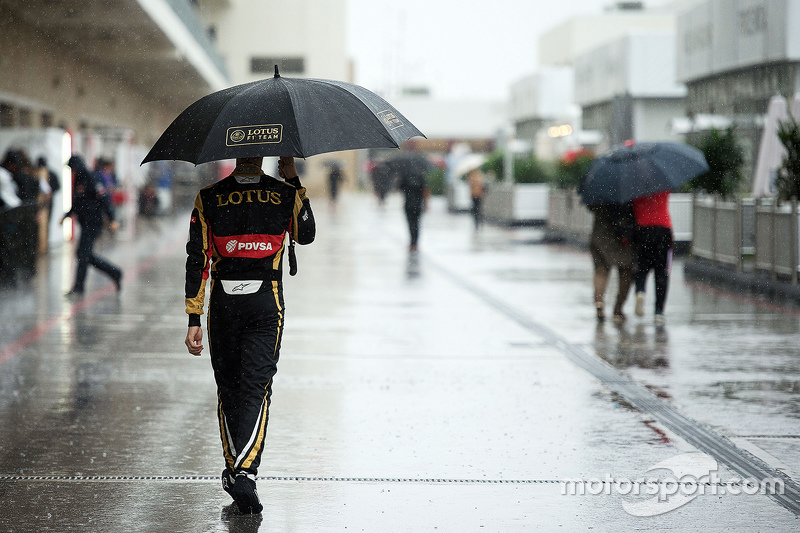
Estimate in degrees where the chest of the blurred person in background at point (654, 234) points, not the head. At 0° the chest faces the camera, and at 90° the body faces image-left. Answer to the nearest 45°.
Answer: approximately 180°

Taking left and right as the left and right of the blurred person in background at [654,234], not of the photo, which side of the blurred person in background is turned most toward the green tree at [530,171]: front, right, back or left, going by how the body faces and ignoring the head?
front

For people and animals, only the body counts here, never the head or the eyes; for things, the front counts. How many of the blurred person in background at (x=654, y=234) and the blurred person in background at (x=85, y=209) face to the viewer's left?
1

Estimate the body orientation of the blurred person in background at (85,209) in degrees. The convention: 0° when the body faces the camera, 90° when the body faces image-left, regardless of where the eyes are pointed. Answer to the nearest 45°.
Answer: approximately 90°

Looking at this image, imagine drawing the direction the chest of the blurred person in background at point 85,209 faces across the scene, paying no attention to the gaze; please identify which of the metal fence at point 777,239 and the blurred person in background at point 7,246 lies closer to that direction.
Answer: the blurred person in background

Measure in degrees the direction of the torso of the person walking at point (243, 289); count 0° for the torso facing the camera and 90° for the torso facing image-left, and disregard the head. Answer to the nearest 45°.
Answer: approximately 180°

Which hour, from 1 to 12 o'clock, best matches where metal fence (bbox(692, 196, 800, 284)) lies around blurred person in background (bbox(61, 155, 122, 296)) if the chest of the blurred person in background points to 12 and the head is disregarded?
The metal fence is roughly at 6 o'clock from the blurred person in background.

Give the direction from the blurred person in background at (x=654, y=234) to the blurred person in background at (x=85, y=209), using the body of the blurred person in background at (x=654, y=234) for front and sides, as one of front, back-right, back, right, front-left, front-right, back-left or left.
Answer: left

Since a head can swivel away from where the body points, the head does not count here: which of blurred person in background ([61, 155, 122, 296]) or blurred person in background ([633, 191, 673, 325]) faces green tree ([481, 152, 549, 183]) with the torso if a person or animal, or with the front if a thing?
blurred person in background ([633, 191, 673, 325])

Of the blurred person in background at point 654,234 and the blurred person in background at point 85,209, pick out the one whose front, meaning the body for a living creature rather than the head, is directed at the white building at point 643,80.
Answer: the blurred person in background at point 654,234

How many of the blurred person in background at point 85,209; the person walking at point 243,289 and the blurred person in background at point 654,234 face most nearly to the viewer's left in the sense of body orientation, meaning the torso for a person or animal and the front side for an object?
1
